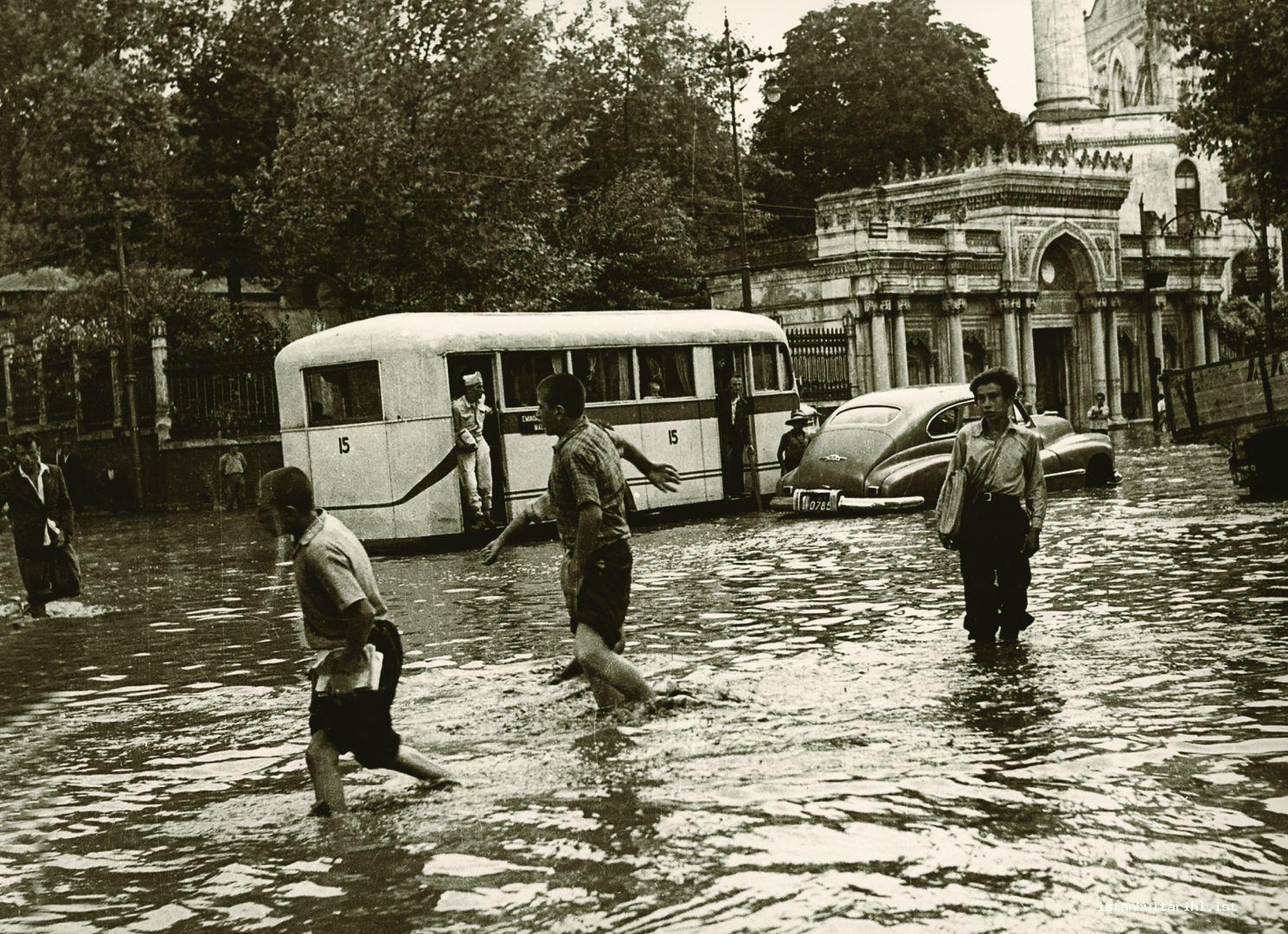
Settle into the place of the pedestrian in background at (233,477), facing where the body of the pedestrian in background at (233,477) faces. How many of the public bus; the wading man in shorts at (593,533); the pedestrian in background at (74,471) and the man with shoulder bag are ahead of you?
3

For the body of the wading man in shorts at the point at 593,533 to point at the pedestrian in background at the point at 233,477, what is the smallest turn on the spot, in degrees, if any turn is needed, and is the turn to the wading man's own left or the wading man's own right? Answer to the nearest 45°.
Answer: approximately 90° to the wading man's own right

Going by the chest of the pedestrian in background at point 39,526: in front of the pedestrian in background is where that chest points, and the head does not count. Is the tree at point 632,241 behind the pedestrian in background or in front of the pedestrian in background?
behind

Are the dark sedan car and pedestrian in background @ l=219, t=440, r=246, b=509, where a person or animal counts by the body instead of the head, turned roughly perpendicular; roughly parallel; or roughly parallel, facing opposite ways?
roughly perpendicular

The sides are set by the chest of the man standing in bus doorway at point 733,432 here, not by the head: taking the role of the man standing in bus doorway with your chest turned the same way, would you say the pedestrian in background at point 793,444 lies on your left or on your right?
on your left

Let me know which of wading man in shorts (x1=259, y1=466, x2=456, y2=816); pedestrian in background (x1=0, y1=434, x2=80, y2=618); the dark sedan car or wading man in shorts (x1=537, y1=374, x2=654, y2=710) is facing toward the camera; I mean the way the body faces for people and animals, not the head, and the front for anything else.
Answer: the pedestrian in background

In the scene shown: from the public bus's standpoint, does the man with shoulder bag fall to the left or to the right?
on its right

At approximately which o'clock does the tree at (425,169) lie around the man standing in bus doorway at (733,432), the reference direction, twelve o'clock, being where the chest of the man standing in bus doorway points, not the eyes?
The tree is roughly at 5 o'clock from the man standing in bus doorway.

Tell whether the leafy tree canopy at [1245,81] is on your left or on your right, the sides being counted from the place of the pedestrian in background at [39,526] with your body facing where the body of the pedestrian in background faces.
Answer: on your left

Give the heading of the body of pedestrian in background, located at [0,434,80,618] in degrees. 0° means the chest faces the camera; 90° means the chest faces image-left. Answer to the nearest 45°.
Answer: approximately 0°
